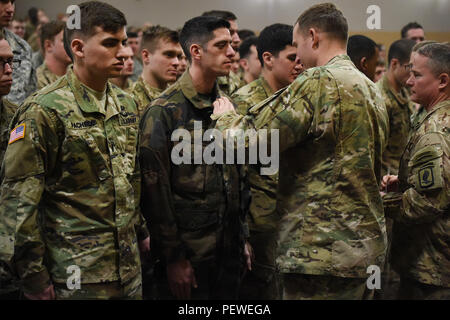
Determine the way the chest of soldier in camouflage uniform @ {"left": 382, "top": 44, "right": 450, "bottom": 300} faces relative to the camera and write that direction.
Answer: to the viewer's left

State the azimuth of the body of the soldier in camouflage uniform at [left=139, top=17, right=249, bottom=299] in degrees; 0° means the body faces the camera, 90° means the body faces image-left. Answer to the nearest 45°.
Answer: approximately 315°

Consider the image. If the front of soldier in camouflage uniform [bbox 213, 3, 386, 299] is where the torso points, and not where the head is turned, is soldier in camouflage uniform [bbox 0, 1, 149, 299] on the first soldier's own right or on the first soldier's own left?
on the first soldier's own left

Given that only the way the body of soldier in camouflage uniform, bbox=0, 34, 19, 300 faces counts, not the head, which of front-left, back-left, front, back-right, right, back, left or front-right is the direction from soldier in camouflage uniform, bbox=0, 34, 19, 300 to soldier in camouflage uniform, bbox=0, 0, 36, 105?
back-left

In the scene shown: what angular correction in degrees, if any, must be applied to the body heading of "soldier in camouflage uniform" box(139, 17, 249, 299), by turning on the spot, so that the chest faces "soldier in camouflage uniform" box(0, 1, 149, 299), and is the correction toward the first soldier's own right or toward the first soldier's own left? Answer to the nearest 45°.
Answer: approximately 90° to the first soldier's own right

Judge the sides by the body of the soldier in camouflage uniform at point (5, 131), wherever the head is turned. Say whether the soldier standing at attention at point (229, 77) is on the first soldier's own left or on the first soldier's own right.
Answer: on the first soldier's own left

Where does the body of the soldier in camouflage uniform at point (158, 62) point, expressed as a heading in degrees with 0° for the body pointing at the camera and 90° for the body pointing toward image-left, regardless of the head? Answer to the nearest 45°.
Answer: approximately 315°

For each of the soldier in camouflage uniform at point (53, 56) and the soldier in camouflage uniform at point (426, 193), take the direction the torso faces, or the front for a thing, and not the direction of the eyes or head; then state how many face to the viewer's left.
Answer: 1

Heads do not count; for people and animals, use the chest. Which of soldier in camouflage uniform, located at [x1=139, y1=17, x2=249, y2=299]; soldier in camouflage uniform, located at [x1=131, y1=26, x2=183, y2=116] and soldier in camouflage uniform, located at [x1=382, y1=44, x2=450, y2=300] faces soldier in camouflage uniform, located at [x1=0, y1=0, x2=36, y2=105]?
soldier in camouflage uniform, located at [x1=382, y1=44, x2=450, y2=300]

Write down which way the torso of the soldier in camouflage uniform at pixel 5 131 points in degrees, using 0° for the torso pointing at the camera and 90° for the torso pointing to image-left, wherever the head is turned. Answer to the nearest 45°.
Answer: approximately 315°

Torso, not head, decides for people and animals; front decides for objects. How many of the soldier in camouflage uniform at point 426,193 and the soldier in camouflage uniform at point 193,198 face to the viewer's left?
1
